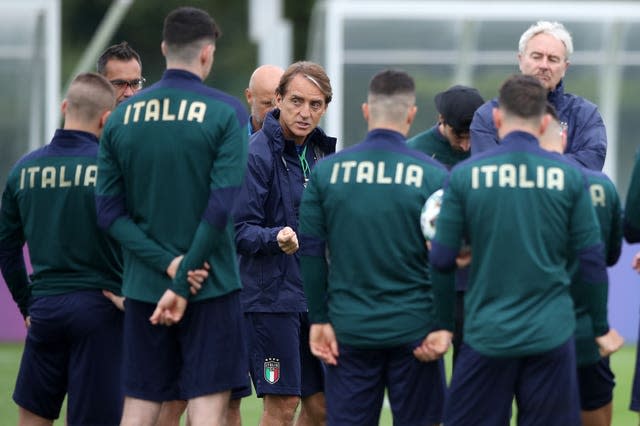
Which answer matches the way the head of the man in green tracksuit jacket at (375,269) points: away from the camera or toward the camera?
away from the camera

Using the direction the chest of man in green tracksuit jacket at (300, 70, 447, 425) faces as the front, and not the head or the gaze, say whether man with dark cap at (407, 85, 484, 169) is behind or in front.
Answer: in front

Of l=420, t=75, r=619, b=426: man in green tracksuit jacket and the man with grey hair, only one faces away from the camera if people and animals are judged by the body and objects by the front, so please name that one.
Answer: the man in green tracksuit jacket

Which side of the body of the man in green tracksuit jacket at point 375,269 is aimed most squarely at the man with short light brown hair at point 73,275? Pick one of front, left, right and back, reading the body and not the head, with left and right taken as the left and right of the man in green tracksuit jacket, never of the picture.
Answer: left

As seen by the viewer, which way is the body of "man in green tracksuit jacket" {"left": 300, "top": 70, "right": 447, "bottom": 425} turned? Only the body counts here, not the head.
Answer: away from the camera

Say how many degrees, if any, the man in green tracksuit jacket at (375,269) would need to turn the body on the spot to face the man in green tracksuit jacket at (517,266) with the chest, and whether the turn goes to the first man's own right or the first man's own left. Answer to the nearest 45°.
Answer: approximately 90° to the first man's own right

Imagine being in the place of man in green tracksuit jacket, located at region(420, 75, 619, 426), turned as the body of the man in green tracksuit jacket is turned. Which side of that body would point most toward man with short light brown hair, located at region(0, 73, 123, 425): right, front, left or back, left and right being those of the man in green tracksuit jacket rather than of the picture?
left

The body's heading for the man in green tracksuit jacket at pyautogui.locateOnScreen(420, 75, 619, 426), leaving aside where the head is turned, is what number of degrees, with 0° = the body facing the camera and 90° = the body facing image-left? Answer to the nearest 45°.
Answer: approximately 180°

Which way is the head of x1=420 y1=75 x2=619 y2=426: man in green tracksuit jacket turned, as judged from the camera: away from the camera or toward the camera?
away from the camera

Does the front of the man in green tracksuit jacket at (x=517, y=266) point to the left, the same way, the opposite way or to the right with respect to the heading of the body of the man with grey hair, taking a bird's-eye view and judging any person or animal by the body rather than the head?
the opposite way

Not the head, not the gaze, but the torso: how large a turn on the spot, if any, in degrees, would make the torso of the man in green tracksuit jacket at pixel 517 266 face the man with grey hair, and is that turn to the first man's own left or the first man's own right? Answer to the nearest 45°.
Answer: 0° — they already face them

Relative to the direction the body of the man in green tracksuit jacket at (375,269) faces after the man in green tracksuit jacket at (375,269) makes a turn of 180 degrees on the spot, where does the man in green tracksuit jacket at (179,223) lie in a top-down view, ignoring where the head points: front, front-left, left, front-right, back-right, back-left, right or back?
right
